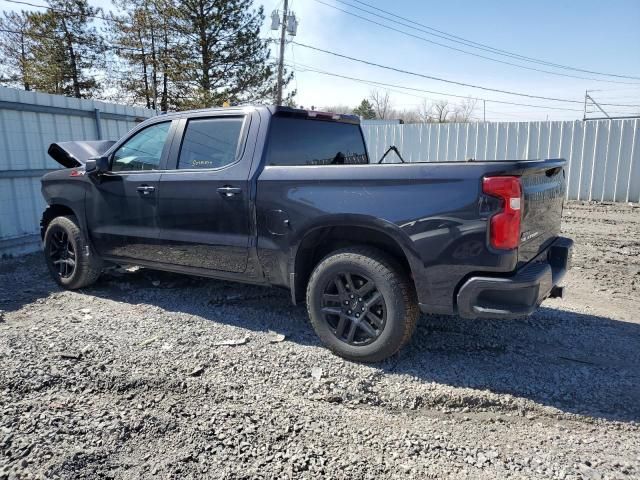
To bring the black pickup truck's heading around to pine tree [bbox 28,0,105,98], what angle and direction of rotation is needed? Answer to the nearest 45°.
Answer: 0° — it already faces it

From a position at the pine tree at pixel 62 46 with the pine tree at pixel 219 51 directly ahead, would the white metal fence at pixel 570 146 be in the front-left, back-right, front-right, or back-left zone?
front-right

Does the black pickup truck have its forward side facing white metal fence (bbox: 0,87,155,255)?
yes

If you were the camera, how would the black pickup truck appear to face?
facing away from the viewer and to the left of the viewer

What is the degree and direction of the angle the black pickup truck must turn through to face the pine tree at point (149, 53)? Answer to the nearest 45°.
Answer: approximately 45° to its right

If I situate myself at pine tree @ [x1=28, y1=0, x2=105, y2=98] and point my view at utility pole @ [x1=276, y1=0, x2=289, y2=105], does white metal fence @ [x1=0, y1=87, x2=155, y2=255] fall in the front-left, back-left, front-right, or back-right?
front-right

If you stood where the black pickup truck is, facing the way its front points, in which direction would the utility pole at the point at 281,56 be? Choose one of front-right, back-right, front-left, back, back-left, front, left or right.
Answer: front-right

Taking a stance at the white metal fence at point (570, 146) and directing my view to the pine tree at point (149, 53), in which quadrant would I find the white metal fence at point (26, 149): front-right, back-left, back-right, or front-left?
front-left

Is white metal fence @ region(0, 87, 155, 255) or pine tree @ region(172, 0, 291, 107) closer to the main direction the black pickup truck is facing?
the white metal fence

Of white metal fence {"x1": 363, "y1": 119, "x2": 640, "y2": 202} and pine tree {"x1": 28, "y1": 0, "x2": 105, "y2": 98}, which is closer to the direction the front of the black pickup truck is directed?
the pine tree

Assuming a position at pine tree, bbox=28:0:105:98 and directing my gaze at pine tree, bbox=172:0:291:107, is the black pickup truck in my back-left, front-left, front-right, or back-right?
front-right

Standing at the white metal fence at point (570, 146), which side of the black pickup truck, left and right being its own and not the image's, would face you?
right

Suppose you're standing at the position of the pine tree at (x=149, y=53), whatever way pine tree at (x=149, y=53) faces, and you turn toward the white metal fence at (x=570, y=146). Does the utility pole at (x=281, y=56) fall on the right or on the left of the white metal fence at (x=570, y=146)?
left

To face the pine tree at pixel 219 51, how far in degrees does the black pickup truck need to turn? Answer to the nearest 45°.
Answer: approximately 45° to its right
